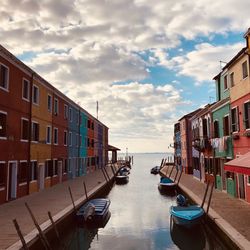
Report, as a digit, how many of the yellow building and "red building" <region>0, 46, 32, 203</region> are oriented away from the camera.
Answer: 0

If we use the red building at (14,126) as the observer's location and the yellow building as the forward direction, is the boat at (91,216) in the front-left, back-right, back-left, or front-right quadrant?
back-right

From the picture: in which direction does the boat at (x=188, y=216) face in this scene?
toward the camera

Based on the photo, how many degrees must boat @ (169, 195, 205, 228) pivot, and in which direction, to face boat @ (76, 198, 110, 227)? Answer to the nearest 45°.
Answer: approximately 90° to its right

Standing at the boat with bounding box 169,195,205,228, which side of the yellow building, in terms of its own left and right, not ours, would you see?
front

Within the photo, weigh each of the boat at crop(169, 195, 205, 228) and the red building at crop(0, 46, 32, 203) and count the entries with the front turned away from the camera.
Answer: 0

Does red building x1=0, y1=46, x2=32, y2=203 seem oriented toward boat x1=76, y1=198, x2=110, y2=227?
yes

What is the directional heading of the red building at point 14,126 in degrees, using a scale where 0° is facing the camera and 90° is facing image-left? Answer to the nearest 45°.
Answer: approximately 315°

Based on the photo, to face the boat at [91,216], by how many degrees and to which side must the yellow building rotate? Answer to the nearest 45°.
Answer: approximately 45° to its right

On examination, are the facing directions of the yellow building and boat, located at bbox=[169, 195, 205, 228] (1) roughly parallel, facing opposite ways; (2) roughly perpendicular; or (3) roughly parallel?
roughly perpendicular

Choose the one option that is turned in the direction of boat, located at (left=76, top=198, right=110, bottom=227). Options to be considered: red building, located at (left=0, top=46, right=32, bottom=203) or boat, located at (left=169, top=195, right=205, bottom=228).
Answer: the red building

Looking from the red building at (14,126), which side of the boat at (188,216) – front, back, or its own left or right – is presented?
right

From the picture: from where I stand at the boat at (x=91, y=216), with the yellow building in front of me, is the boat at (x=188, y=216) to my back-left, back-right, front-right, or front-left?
back-right

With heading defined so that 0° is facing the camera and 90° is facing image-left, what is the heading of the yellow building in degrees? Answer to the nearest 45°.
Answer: approximately 315°

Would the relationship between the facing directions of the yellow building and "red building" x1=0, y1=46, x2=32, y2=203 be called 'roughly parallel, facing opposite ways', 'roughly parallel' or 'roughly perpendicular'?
roughly parallel

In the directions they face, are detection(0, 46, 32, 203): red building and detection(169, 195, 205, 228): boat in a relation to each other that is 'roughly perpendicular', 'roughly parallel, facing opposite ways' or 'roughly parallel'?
roughly perpendicular
